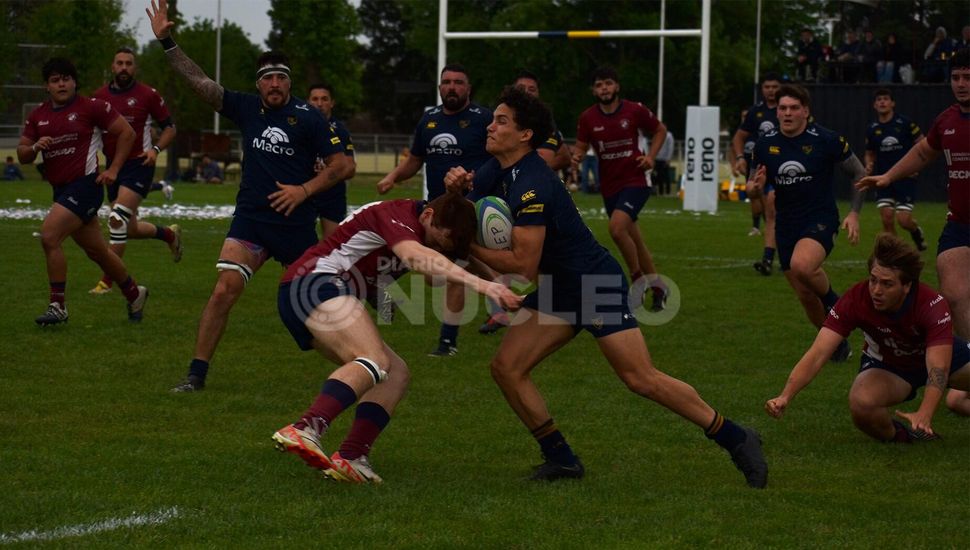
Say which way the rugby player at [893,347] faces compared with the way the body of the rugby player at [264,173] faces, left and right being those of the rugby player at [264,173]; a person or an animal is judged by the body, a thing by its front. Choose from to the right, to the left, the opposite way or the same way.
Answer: to the right

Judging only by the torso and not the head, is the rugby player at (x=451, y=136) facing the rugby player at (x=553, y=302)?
yes

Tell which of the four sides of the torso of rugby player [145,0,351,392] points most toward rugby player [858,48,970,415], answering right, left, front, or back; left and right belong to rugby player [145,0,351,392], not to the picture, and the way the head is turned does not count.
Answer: left

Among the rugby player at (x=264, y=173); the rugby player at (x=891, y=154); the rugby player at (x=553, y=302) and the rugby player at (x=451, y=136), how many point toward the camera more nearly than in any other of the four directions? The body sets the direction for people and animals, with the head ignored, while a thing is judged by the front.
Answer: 3

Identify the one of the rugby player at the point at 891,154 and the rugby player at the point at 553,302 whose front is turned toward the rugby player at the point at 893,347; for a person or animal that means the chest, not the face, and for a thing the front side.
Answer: the rugby player at the point at 891,154

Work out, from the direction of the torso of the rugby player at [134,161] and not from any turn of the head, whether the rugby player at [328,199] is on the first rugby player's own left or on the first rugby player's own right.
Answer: on the first rugby player's own left

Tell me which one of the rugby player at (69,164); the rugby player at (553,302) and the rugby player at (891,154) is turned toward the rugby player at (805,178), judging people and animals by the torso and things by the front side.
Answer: the rugby player at (891,154)

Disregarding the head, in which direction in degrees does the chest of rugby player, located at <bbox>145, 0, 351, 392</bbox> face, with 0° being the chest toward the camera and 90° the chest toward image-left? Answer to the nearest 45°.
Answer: approximately 0°

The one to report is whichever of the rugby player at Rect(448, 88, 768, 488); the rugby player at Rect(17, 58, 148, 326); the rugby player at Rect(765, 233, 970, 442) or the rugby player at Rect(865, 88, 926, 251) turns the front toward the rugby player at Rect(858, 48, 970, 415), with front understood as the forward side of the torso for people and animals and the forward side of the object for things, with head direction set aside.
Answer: the rugby player at Rect(865, 88, 926, 251)

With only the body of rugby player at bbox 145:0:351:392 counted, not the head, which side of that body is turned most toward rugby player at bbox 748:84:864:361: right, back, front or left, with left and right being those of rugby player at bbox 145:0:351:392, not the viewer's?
left

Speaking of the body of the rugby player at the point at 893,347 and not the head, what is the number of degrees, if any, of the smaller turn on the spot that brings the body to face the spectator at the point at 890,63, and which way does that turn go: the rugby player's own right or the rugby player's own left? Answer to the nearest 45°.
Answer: approximately 135° to the rugby player's own right

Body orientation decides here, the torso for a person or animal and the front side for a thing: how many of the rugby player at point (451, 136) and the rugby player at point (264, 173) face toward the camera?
2
